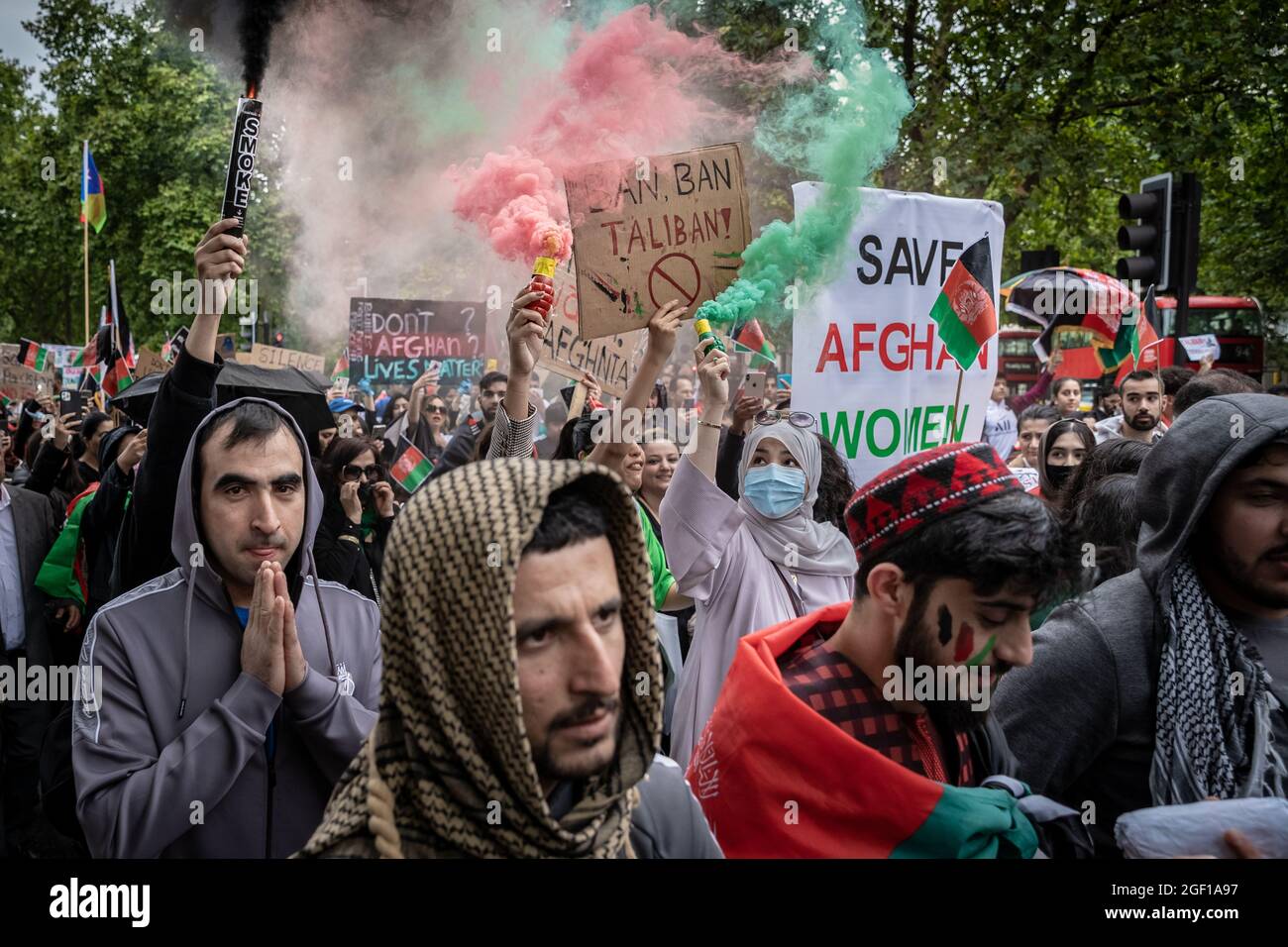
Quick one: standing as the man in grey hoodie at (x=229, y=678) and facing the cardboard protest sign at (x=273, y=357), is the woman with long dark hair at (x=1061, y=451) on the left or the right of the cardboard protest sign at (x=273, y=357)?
right

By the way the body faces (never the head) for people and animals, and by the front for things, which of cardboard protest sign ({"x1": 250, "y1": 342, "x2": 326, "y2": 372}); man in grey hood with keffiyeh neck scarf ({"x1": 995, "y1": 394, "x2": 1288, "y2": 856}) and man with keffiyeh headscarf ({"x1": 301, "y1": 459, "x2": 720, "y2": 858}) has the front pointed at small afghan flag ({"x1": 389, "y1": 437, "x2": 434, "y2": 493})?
the cardboard protest sign

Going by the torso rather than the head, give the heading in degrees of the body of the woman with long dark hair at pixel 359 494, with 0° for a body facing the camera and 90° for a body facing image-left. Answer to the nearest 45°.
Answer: approximately 315°

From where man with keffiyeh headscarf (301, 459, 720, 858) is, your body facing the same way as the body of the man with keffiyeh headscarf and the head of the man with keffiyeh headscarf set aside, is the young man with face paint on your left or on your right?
on your left

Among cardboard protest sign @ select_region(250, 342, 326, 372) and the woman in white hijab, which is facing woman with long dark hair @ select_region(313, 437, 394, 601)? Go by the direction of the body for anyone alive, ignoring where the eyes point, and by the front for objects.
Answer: the cardboard protest sign
